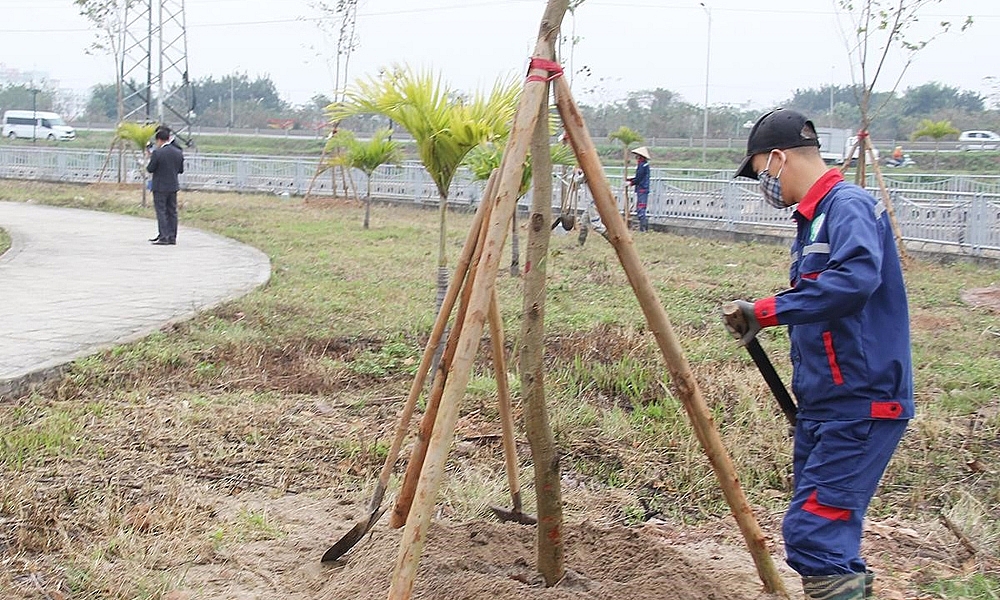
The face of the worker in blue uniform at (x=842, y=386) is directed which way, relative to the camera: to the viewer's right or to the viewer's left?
to the viewer's left

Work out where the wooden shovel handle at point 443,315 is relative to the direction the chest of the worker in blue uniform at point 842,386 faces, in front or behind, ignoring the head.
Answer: in front

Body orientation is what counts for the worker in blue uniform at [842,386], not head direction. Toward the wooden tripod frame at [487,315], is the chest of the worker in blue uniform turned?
yes

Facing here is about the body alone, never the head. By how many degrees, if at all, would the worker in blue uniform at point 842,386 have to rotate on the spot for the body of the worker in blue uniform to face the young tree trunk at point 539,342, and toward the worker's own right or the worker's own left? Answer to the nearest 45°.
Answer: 0° — they already face it

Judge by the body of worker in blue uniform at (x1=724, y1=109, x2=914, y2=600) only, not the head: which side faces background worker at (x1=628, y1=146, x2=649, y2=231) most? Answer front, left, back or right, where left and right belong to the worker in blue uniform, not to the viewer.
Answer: right

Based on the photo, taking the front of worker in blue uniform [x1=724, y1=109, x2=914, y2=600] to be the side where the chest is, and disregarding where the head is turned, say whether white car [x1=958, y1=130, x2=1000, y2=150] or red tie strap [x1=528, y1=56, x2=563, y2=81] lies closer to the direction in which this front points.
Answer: the red tie strap

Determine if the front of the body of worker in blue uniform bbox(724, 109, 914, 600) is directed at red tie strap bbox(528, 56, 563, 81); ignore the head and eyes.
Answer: yes

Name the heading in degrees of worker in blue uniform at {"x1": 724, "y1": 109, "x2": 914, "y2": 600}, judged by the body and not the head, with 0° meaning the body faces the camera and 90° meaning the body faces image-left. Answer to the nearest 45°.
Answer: approximately 90°

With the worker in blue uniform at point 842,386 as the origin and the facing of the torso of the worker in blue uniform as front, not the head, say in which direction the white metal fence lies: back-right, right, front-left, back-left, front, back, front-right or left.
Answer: right
